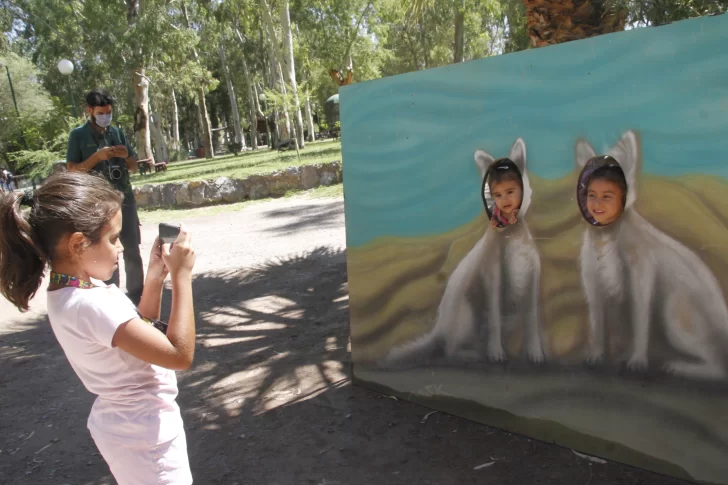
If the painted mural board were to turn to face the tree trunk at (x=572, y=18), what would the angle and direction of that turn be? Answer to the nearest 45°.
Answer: approximately 135° to its right

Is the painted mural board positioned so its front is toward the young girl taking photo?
yes

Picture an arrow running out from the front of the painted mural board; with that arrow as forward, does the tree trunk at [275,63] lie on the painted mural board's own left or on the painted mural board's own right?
on the painted mural board's own right

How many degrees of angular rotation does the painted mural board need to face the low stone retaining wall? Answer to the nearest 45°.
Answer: approximately 90° to its right

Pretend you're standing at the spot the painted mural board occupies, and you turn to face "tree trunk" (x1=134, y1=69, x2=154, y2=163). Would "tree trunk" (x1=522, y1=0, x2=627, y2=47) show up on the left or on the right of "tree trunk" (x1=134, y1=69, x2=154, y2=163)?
right

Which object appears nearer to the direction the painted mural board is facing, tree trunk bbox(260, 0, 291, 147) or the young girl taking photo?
the young girl taking photo

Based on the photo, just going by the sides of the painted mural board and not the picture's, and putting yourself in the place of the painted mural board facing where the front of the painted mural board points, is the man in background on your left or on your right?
on your right

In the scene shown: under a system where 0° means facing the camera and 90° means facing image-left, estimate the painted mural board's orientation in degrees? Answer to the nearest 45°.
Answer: approximately 45°

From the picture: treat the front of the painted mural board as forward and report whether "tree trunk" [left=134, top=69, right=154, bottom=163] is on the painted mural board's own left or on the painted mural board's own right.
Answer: on the painted mural board's own right
